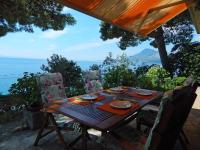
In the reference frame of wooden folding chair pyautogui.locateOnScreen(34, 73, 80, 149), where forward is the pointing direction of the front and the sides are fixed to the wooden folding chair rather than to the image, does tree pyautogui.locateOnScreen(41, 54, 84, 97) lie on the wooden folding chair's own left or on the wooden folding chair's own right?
on the wooden folding chair's own left

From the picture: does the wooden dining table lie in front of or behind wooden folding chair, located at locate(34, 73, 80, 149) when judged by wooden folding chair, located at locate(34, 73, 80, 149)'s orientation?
in front

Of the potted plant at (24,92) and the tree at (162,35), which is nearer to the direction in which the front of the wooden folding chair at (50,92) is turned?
the tree

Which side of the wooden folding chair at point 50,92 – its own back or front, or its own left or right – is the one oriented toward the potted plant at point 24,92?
back

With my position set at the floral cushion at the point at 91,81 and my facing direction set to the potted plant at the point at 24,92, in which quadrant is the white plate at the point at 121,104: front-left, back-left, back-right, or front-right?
back-left

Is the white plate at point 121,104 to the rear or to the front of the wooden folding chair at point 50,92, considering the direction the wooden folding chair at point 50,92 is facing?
to the front

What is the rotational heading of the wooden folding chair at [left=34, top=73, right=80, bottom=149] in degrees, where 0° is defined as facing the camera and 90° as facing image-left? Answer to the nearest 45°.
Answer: approximately 315°
